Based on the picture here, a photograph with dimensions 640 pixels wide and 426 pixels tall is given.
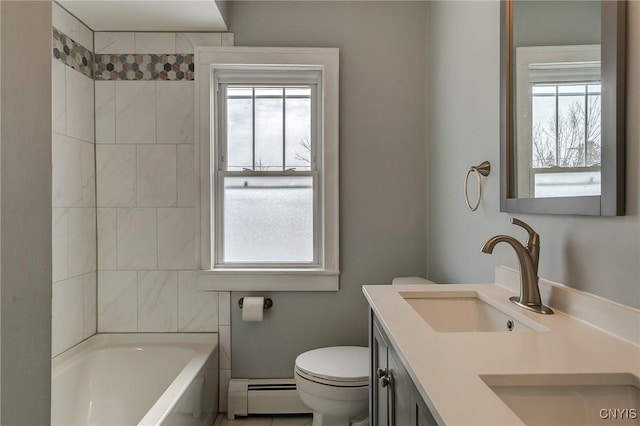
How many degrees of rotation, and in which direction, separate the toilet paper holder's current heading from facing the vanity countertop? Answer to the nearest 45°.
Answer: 0° — it already faces it

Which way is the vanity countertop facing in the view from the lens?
facing to the left of the viewer
